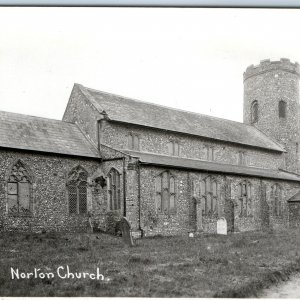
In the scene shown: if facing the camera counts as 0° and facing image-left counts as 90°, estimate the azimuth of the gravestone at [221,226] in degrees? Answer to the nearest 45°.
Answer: approximately 0°
